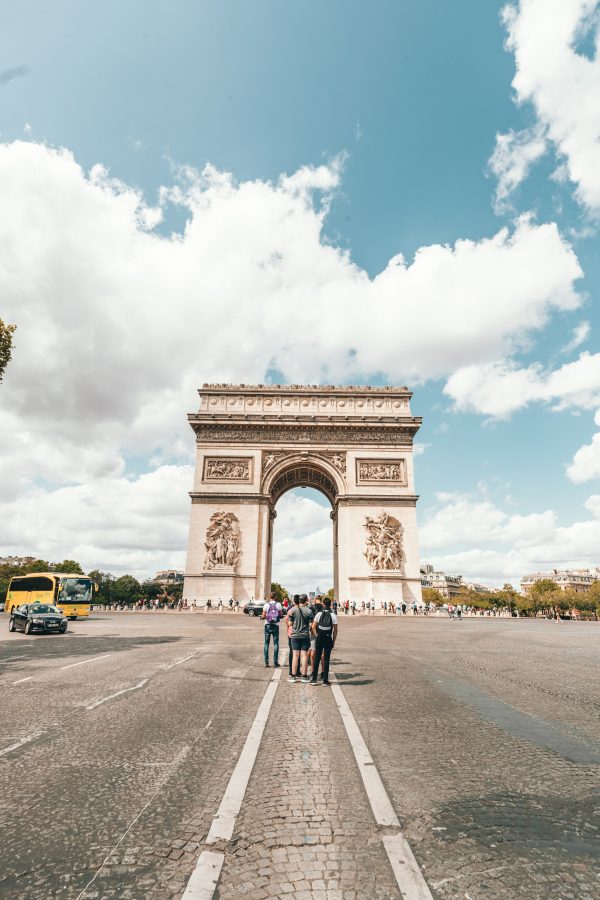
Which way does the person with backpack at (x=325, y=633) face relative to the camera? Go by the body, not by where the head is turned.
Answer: away from the camera

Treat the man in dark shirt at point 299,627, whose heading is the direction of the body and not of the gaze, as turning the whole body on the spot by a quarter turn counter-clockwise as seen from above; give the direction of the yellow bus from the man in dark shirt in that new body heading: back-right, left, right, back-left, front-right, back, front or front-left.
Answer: front-right

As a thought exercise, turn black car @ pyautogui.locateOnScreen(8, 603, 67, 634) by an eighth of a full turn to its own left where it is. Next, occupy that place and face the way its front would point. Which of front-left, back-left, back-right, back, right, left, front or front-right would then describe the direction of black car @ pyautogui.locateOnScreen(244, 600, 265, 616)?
front-left

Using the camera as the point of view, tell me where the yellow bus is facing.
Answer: facing the viewer and to the right of the viewer

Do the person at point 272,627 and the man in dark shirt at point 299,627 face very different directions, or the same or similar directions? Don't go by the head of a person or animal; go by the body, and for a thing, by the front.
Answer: same or similar directions

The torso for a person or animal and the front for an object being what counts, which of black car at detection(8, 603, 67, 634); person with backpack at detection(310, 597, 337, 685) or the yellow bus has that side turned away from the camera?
the person with backpack

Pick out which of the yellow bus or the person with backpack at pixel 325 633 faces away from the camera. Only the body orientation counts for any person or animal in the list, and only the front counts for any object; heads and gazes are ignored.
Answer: the person with backpack

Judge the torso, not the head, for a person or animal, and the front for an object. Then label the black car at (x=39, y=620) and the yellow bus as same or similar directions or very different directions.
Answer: same or similar directions

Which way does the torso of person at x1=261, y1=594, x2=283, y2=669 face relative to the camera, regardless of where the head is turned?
away from the camera

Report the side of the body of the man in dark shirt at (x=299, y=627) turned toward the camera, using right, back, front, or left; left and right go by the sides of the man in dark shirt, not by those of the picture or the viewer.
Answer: back

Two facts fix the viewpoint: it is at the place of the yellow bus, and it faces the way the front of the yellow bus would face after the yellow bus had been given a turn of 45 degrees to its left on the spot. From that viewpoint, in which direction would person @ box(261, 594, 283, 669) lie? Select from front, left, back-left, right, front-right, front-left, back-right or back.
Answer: right

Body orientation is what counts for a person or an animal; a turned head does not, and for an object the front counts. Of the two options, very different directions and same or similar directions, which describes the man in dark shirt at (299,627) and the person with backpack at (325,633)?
same or similar directions

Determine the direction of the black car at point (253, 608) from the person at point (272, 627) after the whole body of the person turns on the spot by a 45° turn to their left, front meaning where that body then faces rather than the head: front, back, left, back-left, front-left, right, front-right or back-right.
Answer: front-right

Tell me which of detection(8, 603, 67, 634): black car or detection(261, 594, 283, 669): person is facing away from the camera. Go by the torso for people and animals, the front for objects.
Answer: the person
